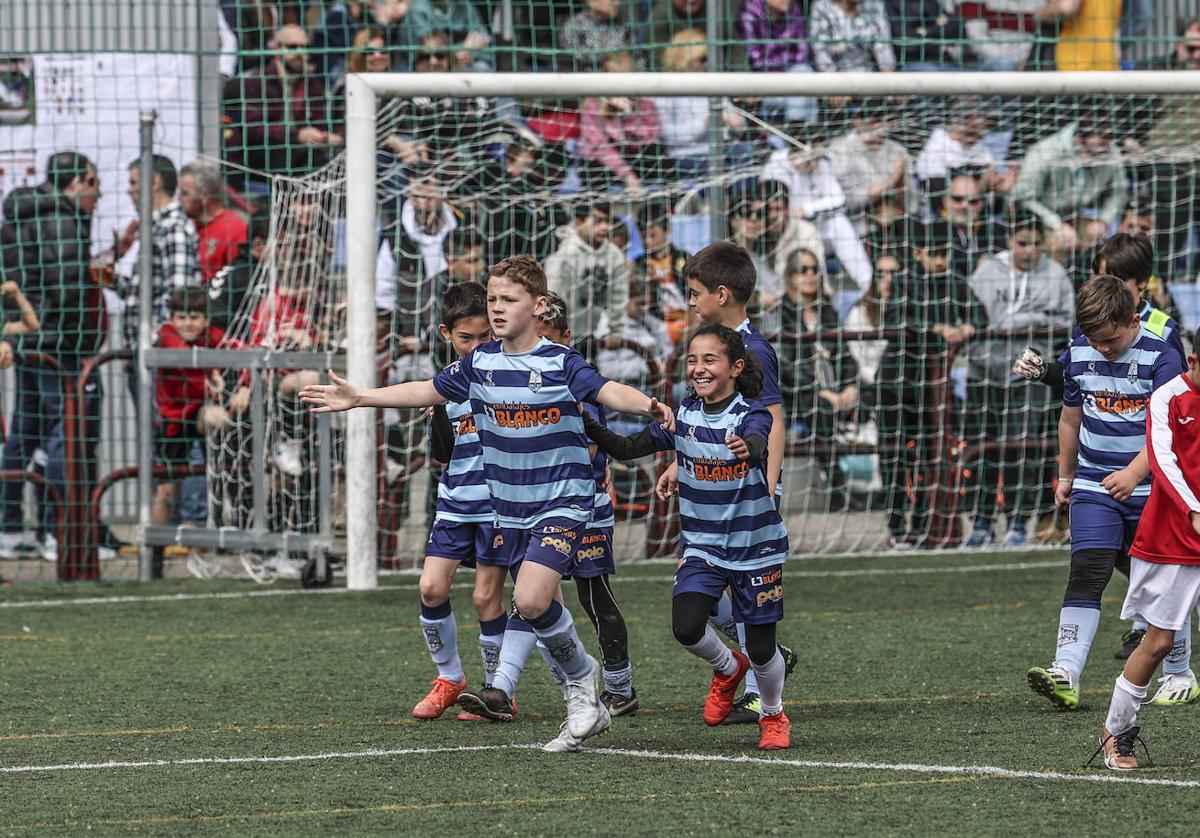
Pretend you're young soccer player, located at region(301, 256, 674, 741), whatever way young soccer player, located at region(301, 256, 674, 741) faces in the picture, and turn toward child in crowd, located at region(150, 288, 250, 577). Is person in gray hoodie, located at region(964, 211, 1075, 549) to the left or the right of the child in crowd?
right

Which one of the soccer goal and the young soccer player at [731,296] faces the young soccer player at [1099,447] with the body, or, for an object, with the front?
the soccer goal

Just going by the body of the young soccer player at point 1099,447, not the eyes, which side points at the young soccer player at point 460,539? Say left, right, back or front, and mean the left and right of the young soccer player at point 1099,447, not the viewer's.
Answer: right

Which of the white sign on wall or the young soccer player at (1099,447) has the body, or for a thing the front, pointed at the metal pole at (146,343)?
the white sign on wall

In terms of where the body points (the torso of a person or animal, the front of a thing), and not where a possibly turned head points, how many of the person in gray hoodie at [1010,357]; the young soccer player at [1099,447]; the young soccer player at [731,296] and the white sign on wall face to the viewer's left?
1

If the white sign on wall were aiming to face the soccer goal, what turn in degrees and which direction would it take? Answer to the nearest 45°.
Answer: approximately 90° to its left

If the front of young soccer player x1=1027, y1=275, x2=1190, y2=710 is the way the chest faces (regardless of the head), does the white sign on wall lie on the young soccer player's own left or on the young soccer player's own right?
on the young soccer player's own right

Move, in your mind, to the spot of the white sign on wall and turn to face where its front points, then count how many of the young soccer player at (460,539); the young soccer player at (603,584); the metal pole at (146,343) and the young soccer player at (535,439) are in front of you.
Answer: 4

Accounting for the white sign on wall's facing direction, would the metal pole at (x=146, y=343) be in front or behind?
in front

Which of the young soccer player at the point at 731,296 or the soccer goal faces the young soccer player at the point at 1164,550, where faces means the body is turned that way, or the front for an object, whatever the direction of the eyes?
the soccer goal

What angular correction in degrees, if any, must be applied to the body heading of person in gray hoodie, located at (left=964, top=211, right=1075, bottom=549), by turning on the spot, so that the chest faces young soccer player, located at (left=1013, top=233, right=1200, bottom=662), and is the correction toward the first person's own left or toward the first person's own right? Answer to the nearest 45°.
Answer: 0° — they already face them

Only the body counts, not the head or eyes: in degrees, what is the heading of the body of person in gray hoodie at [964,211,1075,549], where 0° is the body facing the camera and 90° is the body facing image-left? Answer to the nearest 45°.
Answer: approximately 0°
